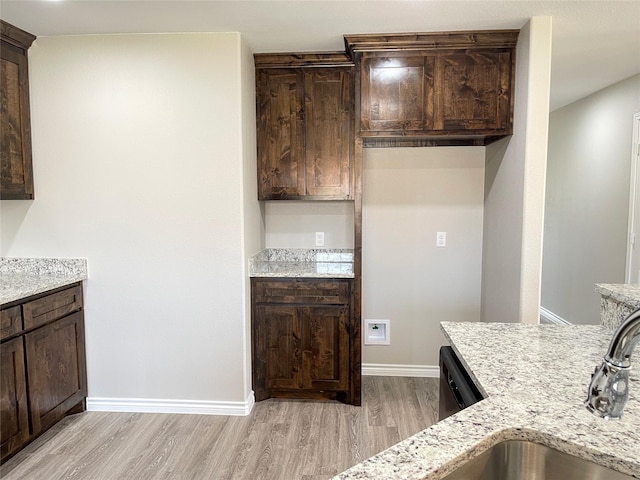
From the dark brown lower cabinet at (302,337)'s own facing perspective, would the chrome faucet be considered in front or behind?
in front

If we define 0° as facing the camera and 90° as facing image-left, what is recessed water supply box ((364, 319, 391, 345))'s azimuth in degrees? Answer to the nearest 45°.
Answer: approximately 0°

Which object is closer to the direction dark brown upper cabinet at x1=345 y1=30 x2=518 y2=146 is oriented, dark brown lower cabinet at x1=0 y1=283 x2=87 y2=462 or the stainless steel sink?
the stainless steel sink

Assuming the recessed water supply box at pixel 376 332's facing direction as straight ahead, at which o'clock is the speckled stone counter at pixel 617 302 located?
The speckled stone counter is roughly at 11 o'clock from the recessed water supply box.

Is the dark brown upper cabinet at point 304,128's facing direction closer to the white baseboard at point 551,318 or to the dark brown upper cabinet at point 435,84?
the dark brown upper cabinet

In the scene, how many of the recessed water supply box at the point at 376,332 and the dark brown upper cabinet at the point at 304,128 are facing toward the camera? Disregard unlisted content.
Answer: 2

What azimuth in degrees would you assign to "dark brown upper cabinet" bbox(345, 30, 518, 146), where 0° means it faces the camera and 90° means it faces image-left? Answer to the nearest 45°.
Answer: approximately 0°

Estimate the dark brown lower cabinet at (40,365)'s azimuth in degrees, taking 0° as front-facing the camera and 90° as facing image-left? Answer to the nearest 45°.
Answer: approximately 315°

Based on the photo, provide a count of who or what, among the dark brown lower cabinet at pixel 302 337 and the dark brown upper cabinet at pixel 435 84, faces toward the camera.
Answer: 2

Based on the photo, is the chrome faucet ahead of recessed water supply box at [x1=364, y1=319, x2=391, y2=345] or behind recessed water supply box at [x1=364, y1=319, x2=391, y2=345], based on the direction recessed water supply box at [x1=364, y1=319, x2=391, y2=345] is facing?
ahead

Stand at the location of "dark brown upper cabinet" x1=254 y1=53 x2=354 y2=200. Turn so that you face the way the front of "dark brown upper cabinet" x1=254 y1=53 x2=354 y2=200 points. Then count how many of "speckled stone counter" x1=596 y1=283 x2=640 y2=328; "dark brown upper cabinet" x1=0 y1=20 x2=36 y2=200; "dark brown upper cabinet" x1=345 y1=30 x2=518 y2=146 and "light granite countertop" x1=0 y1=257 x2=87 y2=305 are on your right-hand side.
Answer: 2
